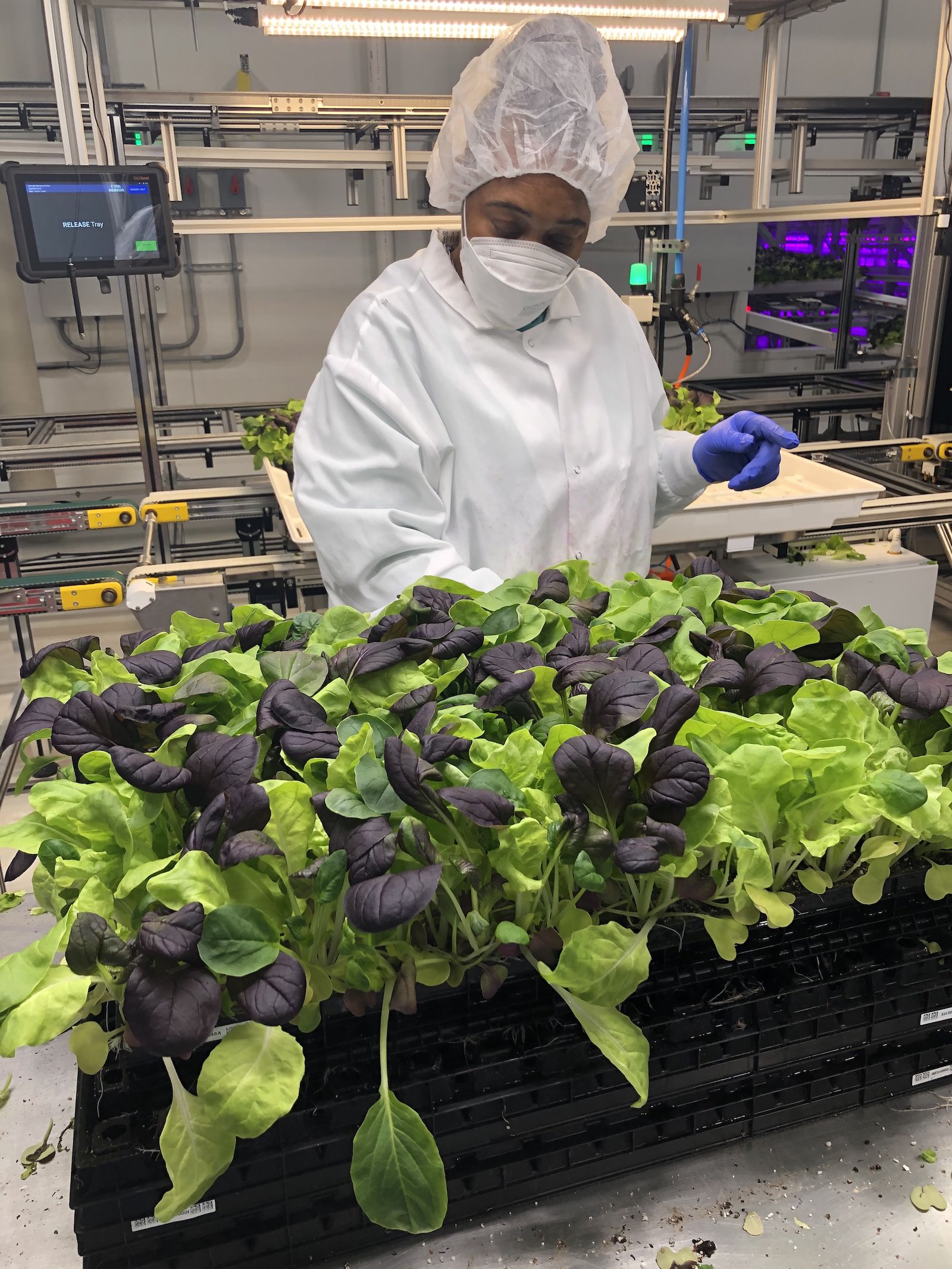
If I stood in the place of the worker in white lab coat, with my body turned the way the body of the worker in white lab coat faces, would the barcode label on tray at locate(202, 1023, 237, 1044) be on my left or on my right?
on my right

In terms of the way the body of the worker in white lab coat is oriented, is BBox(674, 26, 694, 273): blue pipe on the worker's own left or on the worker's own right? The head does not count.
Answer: on the worker's own left

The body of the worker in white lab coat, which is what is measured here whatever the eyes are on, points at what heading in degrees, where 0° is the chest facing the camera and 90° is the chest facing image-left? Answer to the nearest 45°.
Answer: approximately 315°

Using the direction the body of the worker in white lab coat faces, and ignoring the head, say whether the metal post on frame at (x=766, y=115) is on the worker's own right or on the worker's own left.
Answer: on the worker's own left

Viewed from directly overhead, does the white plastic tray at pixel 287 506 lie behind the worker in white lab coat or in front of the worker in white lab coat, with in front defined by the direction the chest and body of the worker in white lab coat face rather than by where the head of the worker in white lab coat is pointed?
behind

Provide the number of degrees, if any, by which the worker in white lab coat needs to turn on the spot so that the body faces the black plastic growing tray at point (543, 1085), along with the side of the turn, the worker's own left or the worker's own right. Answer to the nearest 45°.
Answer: approximately 45° to the worker's own right
